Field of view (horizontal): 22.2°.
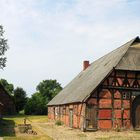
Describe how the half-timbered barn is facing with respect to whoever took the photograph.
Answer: facing the viewer and to the right of the viewer
